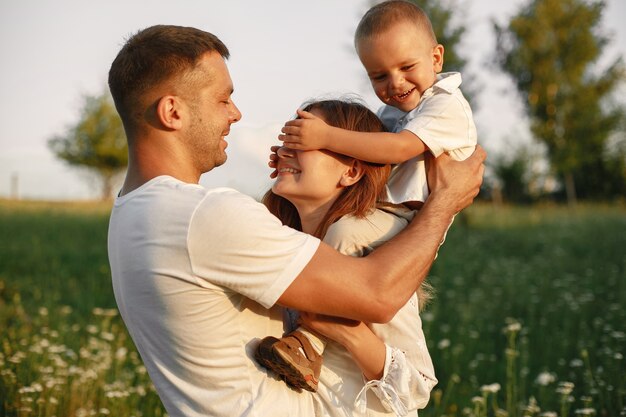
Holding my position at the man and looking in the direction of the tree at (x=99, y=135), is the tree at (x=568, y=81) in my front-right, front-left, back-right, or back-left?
front-right

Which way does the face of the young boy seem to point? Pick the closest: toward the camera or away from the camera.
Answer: toward the camera

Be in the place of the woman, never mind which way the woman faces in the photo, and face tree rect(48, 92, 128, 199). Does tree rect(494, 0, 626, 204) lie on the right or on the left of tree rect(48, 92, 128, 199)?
right

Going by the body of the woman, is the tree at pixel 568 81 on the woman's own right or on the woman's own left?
on the woman's own right

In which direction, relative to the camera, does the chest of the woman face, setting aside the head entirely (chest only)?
to the viewer's left

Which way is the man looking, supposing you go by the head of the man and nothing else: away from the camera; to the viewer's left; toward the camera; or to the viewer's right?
to the viewer's right

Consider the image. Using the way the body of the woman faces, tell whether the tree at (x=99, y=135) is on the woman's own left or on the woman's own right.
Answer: on the woman's own right
